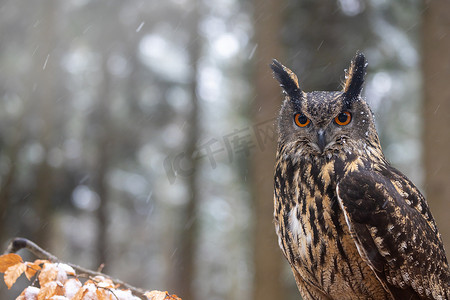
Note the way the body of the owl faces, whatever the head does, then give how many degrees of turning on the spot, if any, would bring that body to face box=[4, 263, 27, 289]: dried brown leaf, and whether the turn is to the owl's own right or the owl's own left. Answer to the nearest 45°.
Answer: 0° — it already faces it

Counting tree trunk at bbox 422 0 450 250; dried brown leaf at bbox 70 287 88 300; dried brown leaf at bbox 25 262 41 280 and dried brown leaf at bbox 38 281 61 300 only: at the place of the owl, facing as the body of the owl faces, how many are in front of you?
3

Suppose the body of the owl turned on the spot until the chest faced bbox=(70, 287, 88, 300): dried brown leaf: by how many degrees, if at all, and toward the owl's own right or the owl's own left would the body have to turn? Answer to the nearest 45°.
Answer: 0° — it already faces it

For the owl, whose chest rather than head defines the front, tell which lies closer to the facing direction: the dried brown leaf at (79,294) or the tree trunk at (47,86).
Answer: the dried brown leaf

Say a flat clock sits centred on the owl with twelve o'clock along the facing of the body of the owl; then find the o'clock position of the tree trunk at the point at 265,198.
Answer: The tree trunk is roughly at 4 o'clock from the owl.

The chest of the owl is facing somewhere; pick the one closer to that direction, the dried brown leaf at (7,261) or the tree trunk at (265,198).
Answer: the dried brown leaf

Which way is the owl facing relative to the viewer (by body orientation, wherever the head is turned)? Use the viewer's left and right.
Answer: facing the viewer and to the left of the viewer

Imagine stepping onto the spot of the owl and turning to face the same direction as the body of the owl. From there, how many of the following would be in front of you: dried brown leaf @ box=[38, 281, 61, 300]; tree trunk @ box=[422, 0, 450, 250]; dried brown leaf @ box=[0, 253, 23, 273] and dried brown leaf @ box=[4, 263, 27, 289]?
3

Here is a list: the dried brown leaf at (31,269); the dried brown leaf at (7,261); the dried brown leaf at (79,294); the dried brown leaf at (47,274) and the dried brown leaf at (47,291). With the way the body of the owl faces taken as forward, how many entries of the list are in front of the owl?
5

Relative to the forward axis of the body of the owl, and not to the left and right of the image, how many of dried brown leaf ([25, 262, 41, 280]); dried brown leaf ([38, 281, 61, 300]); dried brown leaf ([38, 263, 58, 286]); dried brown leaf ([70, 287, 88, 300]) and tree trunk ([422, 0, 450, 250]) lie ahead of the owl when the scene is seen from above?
4

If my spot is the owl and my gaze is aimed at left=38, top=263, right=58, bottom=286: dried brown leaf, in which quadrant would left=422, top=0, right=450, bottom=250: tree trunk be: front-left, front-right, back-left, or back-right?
back-right

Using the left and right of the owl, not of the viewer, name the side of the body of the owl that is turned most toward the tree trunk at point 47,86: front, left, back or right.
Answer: right

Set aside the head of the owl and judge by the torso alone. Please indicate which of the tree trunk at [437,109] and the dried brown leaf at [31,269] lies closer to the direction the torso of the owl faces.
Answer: the dried brown leaf

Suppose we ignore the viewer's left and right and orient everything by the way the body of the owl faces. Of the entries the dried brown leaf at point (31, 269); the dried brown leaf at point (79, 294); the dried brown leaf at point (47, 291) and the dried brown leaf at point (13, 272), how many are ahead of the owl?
4

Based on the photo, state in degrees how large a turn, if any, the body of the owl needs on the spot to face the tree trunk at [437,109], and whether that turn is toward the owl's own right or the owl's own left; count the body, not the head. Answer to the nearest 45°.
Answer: approximately 135° to the owl's own right

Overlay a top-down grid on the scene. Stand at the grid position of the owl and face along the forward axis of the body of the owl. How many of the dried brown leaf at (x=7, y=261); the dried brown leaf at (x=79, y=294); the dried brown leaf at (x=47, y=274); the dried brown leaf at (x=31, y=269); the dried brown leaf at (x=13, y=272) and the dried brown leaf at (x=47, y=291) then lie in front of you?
6
